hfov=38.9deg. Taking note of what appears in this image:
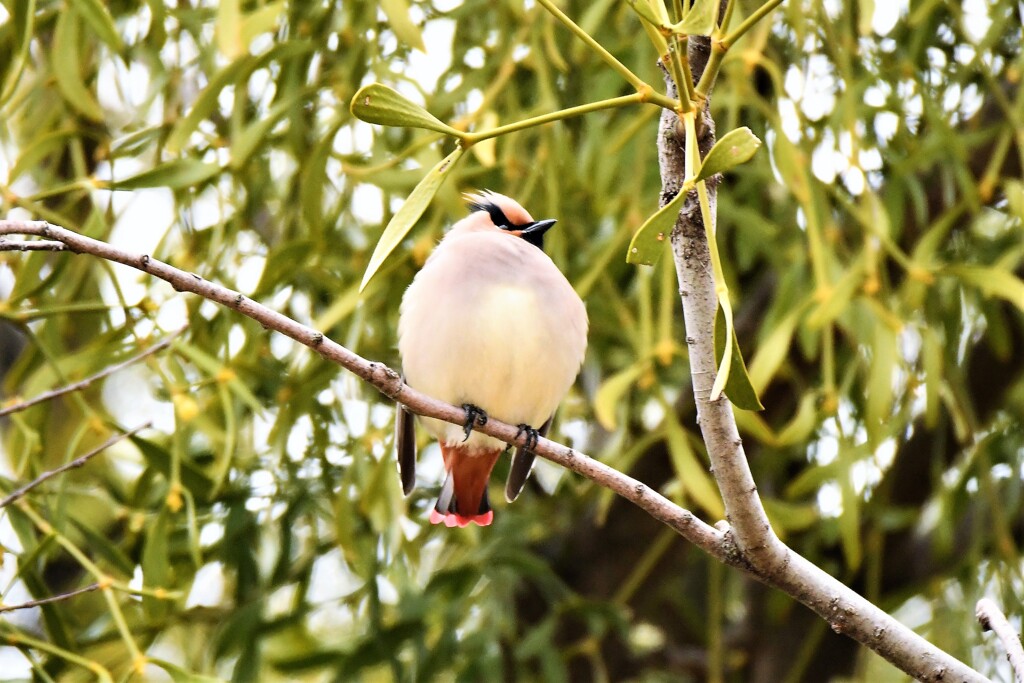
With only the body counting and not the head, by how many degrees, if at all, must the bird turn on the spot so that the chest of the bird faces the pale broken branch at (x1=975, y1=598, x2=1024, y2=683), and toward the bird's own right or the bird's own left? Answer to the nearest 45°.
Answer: approximately 90° to the bird's own left

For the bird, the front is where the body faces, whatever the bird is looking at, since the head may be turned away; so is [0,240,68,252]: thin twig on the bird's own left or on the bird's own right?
on the bird's own right

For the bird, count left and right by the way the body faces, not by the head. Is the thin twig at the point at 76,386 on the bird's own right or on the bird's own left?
on the bird's own right

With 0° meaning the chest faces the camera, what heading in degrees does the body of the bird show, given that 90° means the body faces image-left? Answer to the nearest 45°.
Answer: approximately 315°
